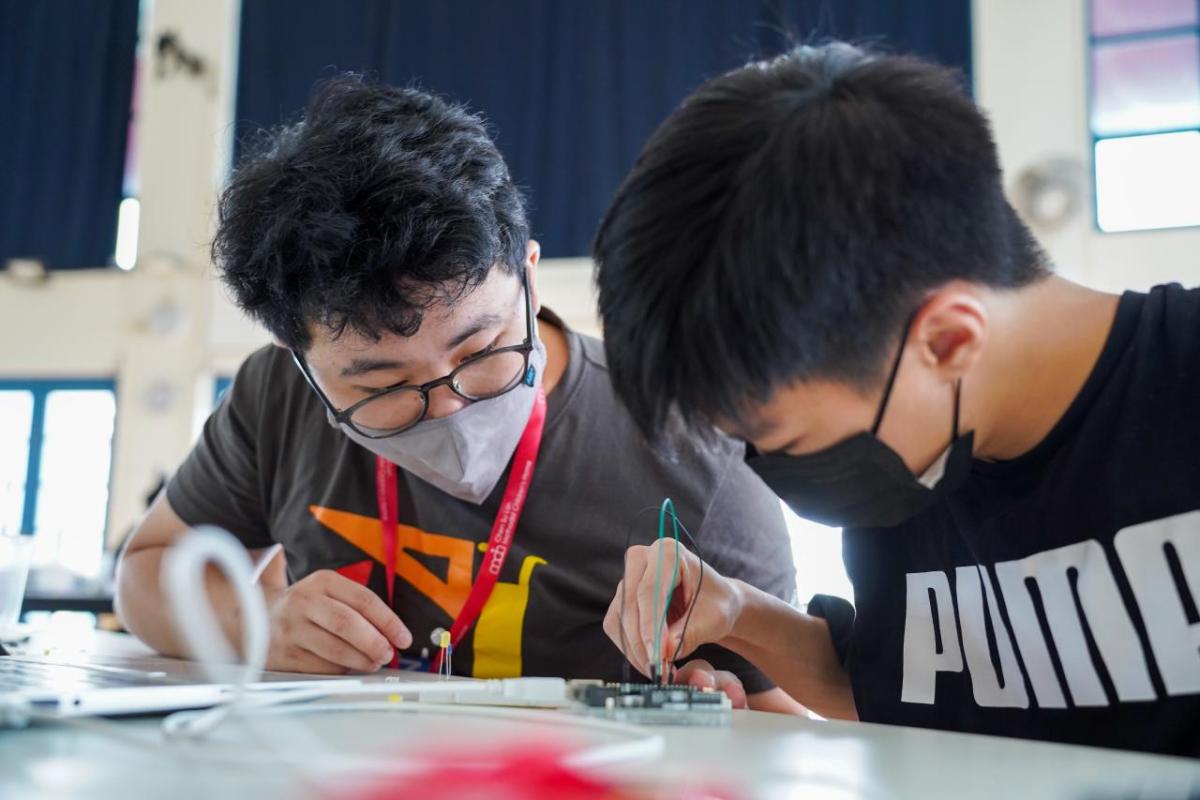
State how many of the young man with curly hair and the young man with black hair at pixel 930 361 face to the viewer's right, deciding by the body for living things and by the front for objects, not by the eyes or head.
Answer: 0

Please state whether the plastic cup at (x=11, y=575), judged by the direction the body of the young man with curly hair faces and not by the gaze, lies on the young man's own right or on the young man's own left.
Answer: on the young man's own right

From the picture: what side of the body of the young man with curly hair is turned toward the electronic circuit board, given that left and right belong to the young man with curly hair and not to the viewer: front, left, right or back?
front

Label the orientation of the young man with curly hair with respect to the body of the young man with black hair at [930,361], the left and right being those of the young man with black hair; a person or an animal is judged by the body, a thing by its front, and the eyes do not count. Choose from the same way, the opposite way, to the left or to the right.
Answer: to the left

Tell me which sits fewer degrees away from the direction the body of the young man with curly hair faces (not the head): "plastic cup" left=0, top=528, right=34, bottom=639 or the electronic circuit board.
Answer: the electronic circuit board

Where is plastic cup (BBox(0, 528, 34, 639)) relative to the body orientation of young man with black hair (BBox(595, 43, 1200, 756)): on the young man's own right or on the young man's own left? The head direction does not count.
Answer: on the young man's own right

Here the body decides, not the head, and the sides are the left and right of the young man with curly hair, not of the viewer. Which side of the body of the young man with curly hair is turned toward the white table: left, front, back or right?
front

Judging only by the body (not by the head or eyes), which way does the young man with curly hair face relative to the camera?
toward the camera

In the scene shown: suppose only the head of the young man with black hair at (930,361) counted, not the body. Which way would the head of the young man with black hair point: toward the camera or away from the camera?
toward the camera

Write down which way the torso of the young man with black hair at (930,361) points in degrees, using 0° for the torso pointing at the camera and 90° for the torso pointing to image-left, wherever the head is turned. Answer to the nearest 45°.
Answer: approximately 45°

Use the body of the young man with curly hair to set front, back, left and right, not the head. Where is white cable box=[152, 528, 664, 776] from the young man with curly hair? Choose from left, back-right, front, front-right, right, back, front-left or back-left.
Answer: front
